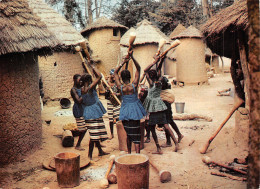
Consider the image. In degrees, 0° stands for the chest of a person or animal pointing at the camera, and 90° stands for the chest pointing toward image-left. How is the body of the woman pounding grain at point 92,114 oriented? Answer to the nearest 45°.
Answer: approximately 225°

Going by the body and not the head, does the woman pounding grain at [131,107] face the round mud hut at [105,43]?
yes

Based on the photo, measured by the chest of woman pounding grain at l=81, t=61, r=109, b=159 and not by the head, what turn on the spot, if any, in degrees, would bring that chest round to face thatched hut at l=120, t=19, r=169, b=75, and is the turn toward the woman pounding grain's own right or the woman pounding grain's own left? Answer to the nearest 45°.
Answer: approximately 45° to the woman pounding grain's own left

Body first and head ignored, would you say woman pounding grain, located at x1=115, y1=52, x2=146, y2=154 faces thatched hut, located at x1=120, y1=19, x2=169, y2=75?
yes

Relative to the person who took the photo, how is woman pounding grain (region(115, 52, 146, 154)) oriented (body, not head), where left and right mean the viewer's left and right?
facing away from the viewer
